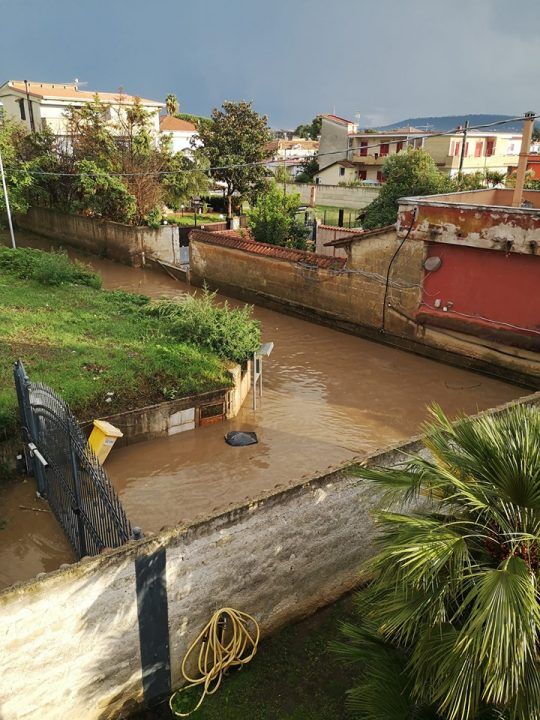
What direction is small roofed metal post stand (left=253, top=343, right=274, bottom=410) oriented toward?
to the viewer's right

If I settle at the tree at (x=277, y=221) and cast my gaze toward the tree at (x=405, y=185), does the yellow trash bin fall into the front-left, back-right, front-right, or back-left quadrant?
back-right
